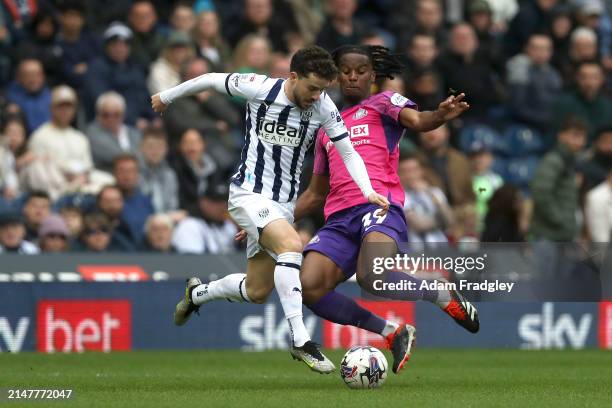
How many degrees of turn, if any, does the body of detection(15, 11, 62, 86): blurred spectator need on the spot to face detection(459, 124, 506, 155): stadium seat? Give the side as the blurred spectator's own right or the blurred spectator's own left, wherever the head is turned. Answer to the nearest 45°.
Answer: approximately 90° to the blurred spectator's own left

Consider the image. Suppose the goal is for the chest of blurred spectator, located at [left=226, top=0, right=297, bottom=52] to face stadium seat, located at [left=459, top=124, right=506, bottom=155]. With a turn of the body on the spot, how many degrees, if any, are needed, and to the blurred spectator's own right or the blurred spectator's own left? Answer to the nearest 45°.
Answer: approximately 90° to the blurred spectator's own left

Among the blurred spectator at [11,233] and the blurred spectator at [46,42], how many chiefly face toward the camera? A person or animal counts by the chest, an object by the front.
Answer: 2

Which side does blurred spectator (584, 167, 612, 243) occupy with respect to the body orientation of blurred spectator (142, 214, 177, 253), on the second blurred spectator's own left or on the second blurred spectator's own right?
on the second blurred spectator's own left

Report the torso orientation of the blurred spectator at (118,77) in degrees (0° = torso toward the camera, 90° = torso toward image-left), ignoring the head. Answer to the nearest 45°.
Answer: approximately 0°

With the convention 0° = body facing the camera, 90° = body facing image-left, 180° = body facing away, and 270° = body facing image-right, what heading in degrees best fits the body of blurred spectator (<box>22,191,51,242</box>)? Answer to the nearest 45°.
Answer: approximately 0°

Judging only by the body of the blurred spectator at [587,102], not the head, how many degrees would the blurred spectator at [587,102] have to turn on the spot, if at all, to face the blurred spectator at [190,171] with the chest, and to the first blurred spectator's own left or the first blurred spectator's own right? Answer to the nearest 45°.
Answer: approximately 45° to the first blurred spectator's own right

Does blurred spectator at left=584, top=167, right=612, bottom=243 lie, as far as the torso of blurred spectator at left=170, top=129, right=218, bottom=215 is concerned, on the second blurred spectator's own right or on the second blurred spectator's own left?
on the second blurred spectator's own left
